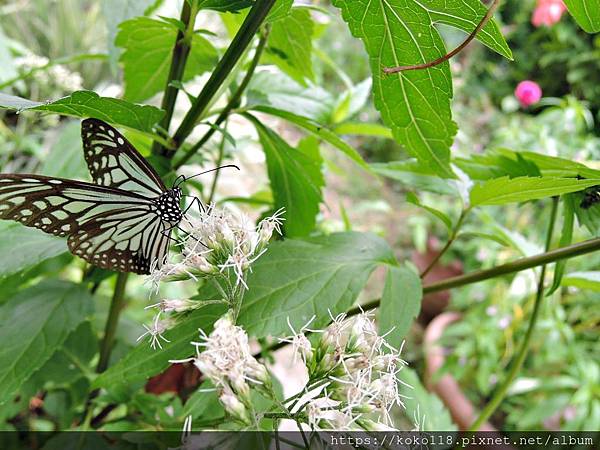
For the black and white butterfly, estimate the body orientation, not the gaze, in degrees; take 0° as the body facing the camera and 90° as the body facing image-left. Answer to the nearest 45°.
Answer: approximately 270°

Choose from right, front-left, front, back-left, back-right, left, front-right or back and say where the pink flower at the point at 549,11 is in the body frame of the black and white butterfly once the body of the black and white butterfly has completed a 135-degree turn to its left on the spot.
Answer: right
